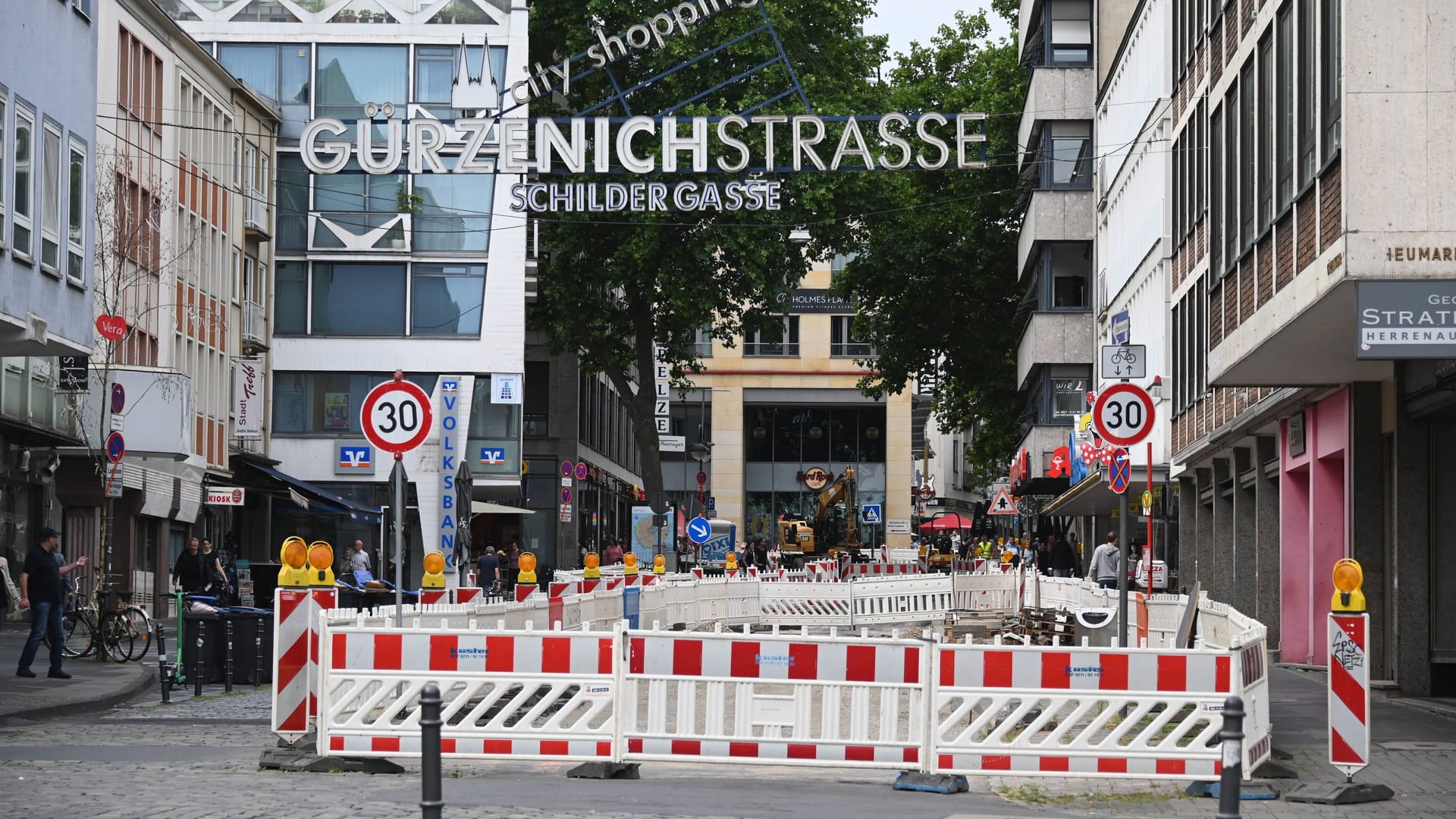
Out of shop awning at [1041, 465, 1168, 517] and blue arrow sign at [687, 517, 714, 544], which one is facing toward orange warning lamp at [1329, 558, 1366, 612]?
the blue arrow sign

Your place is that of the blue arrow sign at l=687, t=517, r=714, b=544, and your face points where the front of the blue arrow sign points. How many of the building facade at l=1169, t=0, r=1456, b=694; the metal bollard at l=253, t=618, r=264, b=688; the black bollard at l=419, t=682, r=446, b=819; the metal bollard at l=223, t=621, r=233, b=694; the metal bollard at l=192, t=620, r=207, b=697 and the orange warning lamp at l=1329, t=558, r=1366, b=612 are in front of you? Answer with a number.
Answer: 6

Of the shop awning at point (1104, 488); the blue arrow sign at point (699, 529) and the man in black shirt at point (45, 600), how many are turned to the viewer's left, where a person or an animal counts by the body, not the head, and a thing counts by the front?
1

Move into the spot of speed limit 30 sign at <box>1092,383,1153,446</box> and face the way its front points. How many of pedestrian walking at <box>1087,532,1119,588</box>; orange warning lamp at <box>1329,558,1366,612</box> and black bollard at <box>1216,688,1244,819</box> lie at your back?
1

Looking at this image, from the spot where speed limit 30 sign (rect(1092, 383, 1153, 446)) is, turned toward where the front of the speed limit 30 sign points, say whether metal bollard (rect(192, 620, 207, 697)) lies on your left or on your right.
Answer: on your right

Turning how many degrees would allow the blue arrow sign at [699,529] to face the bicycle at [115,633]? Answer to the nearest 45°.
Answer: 0° — it already faces it

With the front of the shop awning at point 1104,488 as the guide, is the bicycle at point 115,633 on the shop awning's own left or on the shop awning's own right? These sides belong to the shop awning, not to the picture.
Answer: on the shop awning's own left

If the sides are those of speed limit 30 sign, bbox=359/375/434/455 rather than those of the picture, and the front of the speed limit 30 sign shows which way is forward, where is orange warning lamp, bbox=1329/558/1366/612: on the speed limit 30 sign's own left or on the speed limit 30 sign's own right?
on the speed limit 30 sign's own left

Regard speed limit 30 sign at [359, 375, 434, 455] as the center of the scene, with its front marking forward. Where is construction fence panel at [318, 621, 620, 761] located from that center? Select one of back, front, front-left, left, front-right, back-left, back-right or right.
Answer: front

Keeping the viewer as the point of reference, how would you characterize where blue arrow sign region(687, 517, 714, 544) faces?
facing the viewer

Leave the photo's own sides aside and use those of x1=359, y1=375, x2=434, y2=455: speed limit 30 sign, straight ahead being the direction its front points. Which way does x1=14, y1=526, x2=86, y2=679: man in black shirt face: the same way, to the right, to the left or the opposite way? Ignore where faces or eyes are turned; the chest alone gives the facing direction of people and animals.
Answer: to the left

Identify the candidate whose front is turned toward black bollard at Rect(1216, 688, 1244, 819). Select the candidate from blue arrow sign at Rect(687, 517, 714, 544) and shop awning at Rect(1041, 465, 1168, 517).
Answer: the blue arrow sign

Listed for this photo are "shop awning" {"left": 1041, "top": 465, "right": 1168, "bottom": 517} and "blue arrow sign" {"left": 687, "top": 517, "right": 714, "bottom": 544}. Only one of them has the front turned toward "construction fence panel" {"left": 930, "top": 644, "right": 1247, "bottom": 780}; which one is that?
the blue arrow sign

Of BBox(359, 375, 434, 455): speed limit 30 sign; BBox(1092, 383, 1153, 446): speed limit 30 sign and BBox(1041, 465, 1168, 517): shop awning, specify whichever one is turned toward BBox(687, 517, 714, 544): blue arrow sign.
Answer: the shop awning

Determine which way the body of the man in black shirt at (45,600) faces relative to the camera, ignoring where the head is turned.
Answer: to the viewer's right

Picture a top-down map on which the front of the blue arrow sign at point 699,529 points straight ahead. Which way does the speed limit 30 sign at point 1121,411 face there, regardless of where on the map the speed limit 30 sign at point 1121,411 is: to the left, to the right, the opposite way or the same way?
the same way

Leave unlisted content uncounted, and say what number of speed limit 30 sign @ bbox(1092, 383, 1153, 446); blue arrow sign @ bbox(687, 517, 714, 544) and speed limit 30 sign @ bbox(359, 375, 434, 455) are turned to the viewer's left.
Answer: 0

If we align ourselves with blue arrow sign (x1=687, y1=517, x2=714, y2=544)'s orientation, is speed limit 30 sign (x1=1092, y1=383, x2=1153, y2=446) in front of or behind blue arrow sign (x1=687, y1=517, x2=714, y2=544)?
in front
